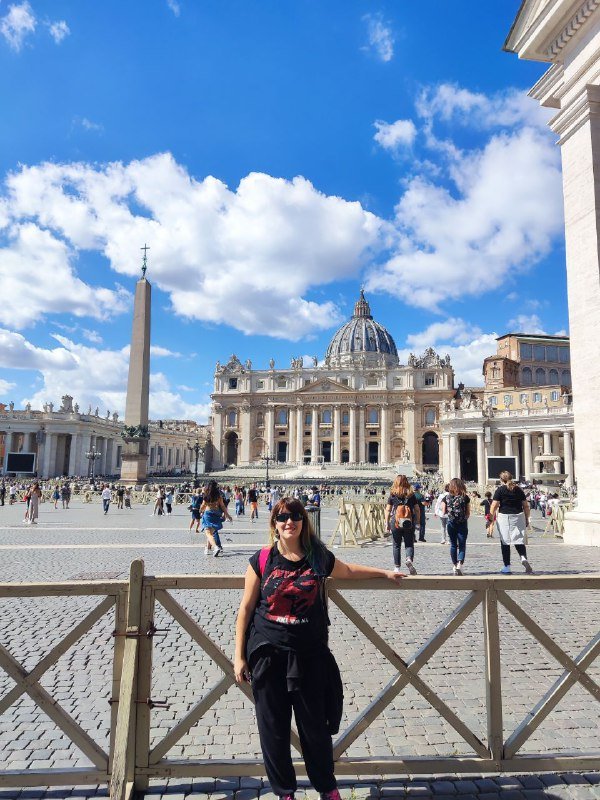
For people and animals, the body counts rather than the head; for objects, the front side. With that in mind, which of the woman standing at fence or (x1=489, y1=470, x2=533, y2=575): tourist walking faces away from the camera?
the tourist walking

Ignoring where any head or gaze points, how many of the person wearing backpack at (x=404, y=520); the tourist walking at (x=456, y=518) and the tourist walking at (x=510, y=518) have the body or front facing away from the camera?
3

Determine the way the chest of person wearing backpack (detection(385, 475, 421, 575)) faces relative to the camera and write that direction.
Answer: away from the camera

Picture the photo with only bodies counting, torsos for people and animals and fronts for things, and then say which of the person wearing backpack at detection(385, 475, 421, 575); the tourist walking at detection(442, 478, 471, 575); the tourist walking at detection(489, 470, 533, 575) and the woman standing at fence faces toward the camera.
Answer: the woman standing at fence

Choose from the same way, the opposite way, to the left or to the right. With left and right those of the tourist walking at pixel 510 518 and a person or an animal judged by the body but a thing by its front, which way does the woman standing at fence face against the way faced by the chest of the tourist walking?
the opposite way

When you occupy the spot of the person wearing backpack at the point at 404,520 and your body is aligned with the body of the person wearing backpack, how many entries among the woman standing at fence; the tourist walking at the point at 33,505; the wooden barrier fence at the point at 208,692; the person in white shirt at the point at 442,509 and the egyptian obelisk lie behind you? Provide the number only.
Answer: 2

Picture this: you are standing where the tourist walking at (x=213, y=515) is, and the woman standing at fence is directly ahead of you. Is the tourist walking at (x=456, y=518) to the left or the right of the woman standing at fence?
left

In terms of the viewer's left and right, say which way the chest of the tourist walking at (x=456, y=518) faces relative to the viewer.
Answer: facing away from the viewer

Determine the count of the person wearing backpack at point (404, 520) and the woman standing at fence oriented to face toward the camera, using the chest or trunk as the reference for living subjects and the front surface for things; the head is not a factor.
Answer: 1

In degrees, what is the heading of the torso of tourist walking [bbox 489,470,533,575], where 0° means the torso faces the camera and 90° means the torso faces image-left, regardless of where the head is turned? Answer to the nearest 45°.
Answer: approximately 180°

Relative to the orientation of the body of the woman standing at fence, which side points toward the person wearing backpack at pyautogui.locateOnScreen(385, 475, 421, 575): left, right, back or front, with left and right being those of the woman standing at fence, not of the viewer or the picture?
back

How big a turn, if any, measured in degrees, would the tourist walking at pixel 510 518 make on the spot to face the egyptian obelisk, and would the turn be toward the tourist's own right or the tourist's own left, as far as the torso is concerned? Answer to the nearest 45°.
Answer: approximately 45° to the tourist's own left
